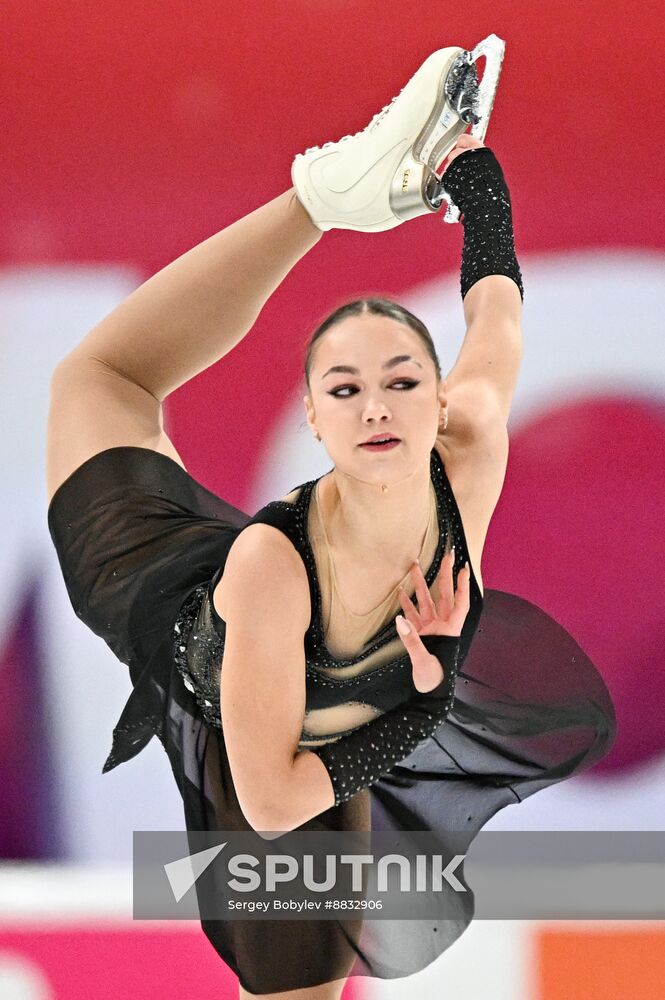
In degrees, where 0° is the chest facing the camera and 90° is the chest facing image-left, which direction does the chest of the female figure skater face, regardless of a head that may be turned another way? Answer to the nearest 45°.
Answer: approximately 315°
